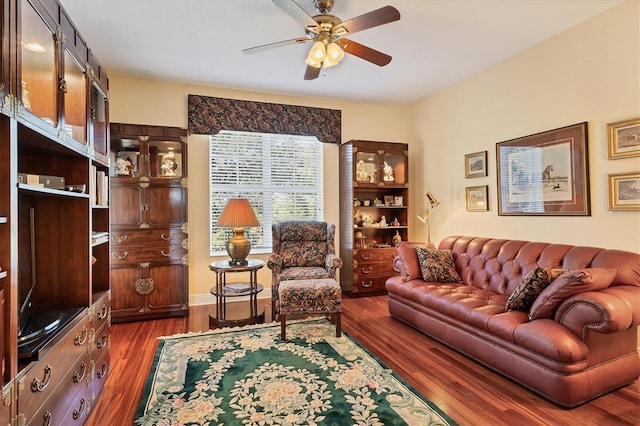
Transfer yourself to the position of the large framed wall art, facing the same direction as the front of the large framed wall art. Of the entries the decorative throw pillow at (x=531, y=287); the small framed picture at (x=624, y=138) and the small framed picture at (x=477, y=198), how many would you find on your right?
1

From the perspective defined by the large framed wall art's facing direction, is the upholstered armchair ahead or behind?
ahead

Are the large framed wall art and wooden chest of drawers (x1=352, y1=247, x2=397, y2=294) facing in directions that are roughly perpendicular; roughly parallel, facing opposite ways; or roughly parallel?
roughly perpendicular

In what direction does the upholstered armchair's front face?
toward the camera

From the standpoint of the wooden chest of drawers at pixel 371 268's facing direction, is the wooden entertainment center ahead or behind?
ahead

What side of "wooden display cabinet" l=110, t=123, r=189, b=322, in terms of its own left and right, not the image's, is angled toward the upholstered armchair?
left

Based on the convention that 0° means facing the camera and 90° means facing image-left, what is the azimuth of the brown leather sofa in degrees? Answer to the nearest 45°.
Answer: approximately 45°

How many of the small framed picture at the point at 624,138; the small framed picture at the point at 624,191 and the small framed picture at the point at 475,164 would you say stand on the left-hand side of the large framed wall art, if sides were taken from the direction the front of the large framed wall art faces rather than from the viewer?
2

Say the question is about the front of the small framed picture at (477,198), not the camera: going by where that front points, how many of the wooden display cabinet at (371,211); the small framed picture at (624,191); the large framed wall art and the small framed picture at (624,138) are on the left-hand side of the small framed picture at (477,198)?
3

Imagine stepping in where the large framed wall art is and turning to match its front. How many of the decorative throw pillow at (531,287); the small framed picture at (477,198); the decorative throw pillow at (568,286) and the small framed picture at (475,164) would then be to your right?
2

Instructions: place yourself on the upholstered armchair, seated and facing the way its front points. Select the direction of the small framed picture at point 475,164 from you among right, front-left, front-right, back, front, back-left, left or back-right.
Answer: left

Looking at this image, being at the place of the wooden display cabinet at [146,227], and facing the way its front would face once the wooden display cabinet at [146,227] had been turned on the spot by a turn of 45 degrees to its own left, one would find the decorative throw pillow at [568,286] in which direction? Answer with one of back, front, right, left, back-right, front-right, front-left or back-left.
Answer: front

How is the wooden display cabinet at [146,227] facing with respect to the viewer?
toward the camera

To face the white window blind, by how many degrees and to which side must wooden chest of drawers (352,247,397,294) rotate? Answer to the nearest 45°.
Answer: approximately 90° to its right
